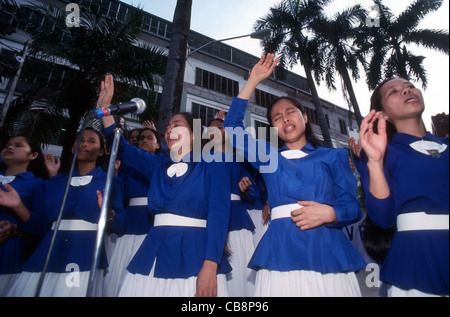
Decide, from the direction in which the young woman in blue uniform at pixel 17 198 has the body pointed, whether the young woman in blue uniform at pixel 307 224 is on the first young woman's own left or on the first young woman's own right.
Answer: on the first young woman's own left

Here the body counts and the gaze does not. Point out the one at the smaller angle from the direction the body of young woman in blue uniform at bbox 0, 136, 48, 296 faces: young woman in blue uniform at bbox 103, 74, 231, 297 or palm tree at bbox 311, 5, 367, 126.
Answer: the young woman in blue uniform

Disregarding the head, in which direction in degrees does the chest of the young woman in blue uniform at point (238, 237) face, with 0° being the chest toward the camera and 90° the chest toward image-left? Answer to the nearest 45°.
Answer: approximately 45°

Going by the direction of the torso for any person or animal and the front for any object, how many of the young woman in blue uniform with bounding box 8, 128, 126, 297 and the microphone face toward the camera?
1

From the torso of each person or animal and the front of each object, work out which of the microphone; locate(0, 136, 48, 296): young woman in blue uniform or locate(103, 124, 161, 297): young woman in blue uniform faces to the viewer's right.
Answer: the microphone

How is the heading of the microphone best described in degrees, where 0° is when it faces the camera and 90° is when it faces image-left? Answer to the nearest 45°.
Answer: approximately 270°

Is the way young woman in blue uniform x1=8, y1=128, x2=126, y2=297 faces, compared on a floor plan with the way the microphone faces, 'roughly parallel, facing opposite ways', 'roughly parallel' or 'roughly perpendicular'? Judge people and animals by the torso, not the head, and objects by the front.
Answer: roughly perpendicular

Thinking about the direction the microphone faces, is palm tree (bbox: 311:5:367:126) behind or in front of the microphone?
in front

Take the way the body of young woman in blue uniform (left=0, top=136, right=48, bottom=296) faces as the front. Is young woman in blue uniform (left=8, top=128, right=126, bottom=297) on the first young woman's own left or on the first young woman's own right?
on the first young woman's own left
